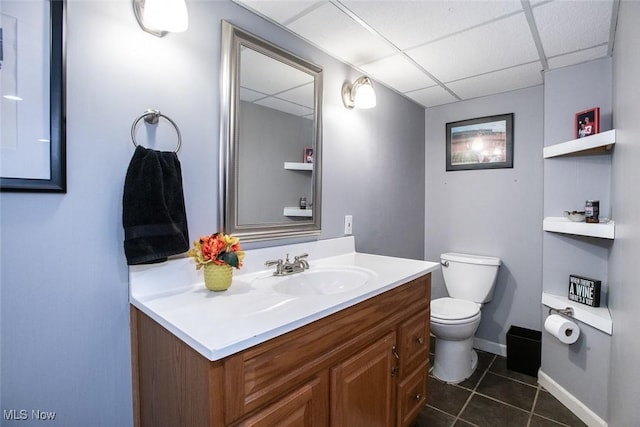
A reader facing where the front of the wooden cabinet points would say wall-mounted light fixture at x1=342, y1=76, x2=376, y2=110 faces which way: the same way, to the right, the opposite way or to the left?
the same way

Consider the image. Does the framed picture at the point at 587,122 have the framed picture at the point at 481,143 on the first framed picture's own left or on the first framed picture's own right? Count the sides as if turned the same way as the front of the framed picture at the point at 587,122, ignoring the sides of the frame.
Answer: on the first framed picture's own right

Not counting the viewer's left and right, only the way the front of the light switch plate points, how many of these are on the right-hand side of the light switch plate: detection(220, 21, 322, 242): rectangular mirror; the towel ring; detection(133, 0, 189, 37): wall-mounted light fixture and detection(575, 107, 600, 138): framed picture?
3

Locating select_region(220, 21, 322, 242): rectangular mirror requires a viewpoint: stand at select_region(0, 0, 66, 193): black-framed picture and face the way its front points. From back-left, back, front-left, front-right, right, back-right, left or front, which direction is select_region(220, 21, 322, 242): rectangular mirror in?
left

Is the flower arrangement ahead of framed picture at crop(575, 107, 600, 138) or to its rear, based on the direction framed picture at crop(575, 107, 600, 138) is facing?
ahead

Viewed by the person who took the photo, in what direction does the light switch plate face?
facing the viewer and to the right of the viewer

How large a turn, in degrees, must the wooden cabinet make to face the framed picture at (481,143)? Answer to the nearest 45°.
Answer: approximately 90° to its left

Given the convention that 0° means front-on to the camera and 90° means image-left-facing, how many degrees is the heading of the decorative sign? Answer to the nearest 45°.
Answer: approximately 45°

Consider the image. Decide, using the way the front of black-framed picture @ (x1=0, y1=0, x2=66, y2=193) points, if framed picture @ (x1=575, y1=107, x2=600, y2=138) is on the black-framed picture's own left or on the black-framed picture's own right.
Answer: on the black-framed picture's own left

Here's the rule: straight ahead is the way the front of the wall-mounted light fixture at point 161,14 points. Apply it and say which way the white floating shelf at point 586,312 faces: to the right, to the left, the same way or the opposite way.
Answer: the opposite way

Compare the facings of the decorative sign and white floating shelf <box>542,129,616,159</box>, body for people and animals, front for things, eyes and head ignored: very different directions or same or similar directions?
same or similar directions

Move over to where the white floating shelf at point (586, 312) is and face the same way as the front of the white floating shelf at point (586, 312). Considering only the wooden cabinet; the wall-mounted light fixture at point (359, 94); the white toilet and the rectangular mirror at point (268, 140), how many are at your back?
0

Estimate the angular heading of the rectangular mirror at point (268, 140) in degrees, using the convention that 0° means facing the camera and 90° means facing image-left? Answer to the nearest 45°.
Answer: approximately 315°

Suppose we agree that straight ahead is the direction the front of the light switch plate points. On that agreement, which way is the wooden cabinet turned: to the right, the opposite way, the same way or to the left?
the same way

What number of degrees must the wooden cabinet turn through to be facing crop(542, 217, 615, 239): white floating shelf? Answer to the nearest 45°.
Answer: approximately 45° to its left

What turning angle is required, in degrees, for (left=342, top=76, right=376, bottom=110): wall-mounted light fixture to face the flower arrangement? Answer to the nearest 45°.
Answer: approximately 90° to its right

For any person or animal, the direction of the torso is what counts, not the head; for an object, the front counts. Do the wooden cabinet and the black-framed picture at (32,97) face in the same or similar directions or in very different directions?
same or similar directions
